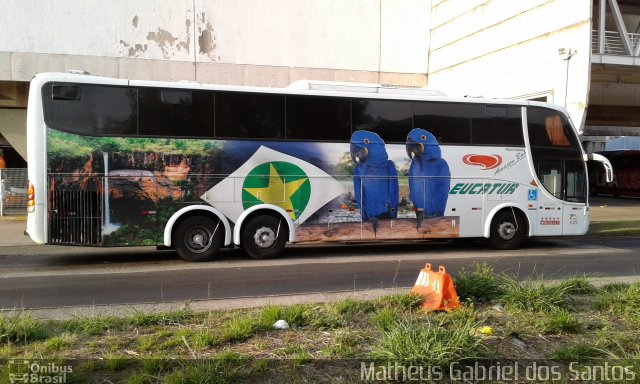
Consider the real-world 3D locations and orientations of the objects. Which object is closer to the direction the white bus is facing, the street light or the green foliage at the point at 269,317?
the street light

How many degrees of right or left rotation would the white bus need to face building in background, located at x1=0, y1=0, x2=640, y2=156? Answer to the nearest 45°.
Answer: approximately 90° to its left

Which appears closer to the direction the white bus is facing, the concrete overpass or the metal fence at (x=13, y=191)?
the concrete overpass

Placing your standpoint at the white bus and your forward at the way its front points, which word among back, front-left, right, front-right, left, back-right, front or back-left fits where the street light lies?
front-left

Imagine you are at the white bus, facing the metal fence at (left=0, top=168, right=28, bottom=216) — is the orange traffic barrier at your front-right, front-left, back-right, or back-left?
back-left

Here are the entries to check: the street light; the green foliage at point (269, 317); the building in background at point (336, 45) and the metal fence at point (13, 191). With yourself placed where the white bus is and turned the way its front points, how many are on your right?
1

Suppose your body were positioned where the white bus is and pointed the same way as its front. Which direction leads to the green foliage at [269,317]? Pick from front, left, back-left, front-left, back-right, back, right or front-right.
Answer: right

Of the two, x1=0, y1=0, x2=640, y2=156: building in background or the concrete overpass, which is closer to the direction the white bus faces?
the concrete overpass

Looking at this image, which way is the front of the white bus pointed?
to the viewer's right

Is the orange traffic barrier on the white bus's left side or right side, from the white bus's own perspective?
on its right

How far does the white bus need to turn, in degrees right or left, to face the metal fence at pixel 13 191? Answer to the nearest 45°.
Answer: approximately 135° to its left
